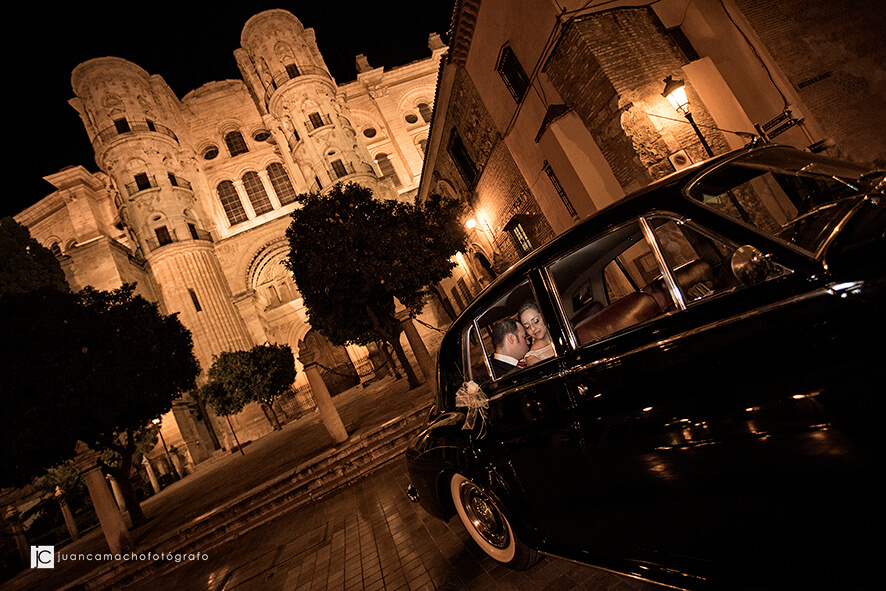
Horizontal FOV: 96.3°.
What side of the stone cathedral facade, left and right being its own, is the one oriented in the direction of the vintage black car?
front

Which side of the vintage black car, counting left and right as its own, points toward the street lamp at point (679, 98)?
left

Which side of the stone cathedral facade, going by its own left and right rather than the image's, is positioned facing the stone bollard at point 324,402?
front

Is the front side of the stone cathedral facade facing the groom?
yes

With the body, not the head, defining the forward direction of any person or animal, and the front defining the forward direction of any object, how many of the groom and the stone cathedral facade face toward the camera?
1

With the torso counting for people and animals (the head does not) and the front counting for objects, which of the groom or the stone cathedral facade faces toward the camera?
the stone cathedral facade

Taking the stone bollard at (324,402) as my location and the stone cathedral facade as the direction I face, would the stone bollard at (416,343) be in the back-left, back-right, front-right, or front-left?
front-right

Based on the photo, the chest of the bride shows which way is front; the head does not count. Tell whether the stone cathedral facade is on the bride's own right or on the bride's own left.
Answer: on the bride's own right

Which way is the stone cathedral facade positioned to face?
toward the camera

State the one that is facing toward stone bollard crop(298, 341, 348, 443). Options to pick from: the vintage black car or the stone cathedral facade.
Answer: the stone cathedral facade
